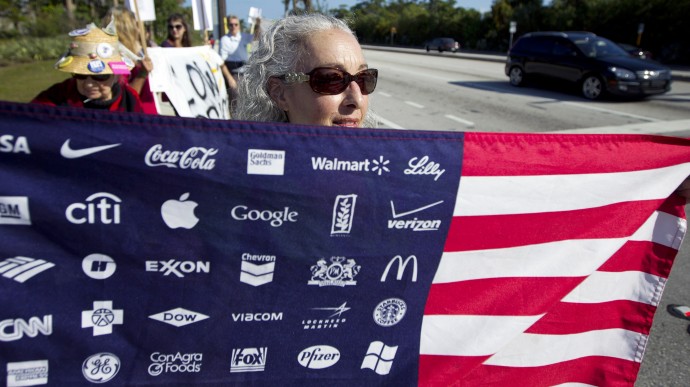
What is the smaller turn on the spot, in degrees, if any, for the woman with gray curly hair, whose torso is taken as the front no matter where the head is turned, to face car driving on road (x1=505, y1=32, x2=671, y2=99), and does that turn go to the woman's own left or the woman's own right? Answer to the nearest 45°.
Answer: approximately 90° to the woman's own left

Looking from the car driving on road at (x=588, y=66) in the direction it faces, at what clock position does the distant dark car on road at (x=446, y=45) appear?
the distant dark car on road at (x=446, y=45) is roughly at 7 o'clock from the car driving on road at (x=588, y=66).

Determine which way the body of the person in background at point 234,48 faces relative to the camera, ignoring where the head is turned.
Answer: toward the camera

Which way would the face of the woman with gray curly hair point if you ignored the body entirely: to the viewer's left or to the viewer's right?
to the viewer's right

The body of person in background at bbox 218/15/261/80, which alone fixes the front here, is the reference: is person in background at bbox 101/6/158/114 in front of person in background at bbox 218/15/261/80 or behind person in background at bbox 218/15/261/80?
in front

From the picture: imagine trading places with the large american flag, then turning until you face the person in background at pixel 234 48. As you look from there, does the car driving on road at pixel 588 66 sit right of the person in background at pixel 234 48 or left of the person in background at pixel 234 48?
right

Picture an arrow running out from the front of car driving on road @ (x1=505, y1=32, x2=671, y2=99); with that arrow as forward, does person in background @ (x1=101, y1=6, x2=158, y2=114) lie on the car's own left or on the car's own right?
on the car's own right

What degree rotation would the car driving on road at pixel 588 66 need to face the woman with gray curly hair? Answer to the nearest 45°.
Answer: approximately 45° to its right

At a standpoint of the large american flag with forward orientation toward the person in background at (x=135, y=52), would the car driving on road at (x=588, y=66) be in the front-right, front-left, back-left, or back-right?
front-right

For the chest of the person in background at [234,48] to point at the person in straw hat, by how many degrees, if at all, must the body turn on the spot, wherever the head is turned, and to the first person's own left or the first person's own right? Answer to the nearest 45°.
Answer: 0° — they already face them

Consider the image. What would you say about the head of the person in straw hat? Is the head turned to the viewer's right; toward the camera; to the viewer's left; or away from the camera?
toward the camera

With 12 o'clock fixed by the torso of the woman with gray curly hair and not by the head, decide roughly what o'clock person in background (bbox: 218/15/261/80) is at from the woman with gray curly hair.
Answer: The person in background is roughly at 7 o'clock from the woman with gray curly hair.

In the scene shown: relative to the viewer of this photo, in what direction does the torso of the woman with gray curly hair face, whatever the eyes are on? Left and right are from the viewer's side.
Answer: facing the viewer and to the right of the viewer
